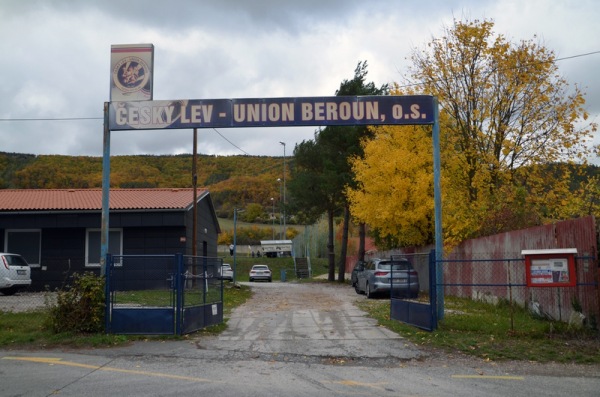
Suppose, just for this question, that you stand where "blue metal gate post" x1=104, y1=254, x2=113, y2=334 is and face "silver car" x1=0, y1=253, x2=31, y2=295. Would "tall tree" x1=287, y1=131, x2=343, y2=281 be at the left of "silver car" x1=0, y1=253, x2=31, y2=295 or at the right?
right

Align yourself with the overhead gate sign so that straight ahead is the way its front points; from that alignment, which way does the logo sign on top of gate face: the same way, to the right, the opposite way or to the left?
the same way

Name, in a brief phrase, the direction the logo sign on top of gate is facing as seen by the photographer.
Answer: facing the viewer

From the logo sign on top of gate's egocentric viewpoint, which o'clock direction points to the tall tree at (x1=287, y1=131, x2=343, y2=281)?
The tall tree is roughly at 7 o'clock from the logo sign on top of gate.

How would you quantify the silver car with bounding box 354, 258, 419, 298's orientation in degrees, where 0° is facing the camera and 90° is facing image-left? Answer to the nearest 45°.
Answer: approximately 135°

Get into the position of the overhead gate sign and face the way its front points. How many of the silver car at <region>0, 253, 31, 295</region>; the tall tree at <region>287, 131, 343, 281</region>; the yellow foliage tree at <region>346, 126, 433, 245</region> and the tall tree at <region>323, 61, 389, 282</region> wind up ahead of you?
0

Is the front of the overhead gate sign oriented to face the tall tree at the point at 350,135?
no

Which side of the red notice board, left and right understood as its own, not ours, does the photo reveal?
front

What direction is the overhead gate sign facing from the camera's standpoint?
toward the camera

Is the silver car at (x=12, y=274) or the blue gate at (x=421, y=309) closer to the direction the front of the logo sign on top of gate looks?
the blue gate

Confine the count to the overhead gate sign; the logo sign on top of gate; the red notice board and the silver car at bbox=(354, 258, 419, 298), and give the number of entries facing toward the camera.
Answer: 3

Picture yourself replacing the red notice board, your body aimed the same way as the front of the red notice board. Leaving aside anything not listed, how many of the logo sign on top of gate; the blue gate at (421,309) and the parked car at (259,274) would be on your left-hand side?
0

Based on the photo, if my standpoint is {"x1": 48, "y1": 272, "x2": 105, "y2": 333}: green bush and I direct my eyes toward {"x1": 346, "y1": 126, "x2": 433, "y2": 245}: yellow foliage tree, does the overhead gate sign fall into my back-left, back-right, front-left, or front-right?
front-right

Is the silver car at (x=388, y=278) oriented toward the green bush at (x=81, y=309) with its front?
no
